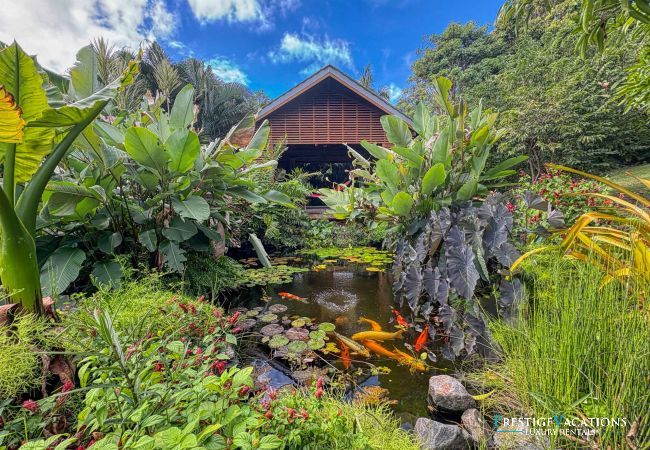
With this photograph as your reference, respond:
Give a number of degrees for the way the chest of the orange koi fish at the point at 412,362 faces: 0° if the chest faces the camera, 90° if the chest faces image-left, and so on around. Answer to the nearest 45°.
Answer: approximately 315°

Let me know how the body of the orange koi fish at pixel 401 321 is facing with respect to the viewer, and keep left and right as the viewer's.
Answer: facing the viewer and to the right of the viewer
